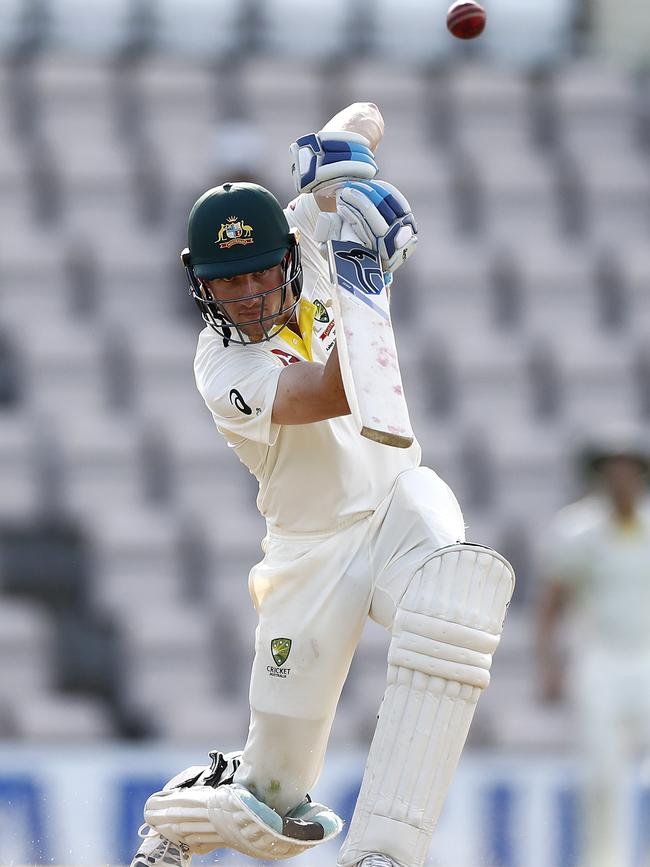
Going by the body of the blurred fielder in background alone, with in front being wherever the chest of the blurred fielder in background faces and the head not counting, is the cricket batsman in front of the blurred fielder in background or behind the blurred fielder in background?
in front

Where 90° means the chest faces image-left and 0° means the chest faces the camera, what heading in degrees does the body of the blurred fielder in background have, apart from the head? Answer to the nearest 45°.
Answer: approximately 0°

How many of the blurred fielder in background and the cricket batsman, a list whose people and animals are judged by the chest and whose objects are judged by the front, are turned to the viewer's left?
0
